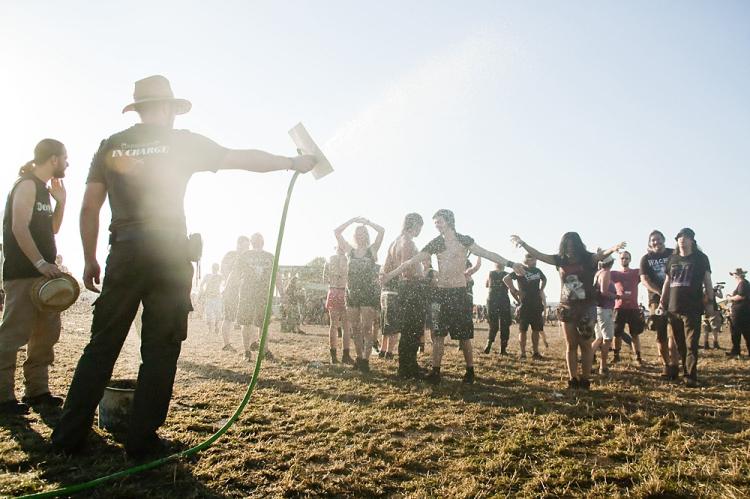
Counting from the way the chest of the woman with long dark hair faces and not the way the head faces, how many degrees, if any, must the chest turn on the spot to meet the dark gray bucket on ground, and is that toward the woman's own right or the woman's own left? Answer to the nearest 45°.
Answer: approximately 45° to the woman's own right

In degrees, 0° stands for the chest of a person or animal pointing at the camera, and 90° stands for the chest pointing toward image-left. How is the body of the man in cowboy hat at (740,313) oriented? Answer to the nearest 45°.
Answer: approximately 90°

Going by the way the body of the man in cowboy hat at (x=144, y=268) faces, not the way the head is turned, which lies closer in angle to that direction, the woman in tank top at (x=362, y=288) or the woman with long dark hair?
the woman in tank top

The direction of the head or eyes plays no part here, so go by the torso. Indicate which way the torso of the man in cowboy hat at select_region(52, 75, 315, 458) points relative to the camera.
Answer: away from the camera
